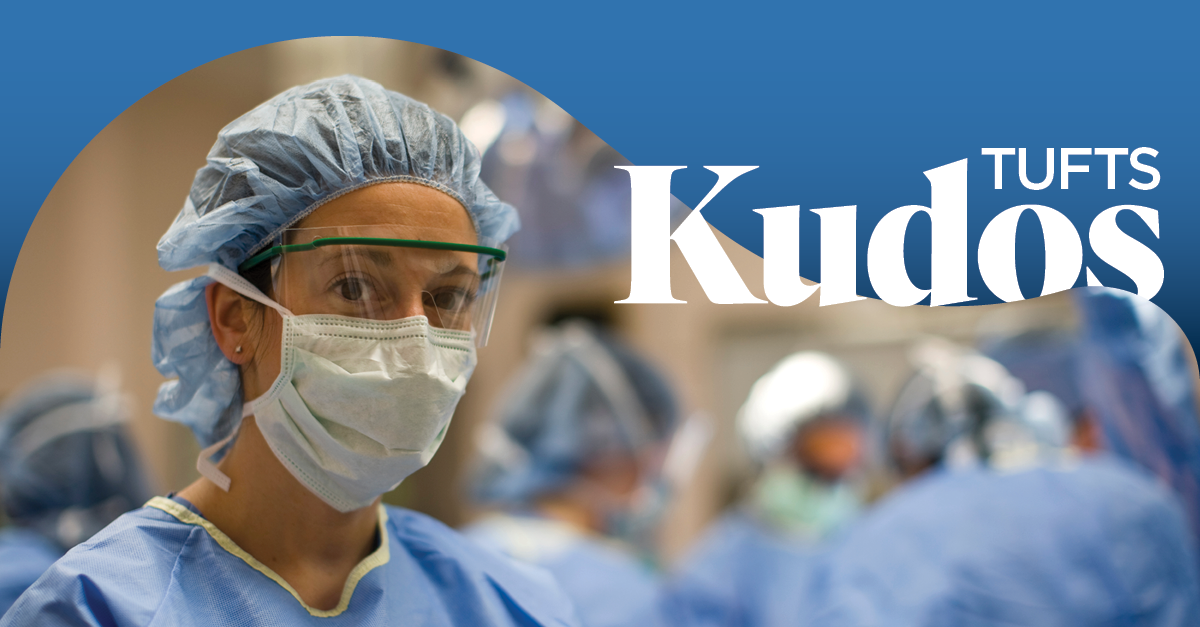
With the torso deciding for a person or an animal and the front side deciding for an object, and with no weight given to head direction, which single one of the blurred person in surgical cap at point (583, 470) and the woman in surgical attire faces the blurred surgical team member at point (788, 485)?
the blurred person in surgical cap

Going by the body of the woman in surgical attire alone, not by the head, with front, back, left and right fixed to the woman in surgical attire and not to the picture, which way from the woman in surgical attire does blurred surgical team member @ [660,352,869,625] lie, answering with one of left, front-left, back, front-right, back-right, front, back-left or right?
left

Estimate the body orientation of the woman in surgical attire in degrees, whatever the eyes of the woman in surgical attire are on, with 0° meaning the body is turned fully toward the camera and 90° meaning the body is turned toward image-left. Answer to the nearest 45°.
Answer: approximately 315°

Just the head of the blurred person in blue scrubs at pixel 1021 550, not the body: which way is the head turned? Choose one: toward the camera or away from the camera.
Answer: away from the camera

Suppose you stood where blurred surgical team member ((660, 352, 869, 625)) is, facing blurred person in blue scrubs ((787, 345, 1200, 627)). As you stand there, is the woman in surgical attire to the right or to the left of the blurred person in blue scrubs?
right

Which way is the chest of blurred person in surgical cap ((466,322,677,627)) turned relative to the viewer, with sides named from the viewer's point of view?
facing away from the viewer and to the right of the viewer
